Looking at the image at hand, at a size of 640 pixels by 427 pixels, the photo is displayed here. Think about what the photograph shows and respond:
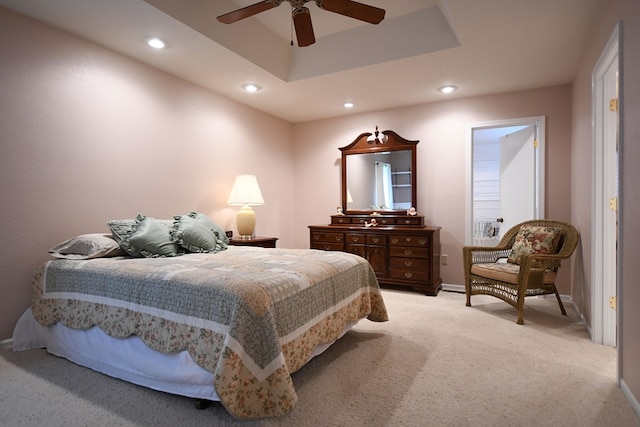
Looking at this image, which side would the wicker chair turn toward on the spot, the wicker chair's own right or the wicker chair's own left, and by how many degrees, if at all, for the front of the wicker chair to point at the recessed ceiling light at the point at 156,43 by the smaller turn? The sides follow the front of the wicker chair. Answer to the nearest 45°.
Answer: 0° — it already faces it

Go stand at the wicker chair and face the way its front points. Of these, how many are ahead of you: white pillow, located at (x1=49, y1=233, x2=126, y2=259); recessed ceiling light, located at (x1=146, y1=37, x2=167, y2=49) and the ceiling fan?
3

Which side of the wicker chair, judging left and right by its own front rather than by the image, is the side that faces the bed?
front

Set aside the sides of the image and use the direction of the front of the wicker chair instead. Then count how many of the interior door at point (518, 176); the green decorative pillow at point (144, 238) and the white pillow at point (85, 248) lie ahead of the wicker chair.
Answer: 2

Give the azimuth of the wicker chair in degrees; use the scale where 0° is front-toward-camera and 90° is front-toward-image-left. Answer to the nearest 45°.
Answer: approximately 45°

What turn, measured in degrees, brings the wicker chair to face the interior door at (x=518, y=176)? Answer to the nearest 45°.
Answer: approximately 135° to its right

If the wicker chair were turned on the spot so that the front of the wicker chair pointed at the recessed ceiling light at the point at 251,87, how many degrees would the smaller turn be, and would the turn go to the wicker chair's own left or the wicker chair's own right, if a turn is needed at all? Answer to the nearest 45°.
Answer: approximately 45° to the wicker chair's own right

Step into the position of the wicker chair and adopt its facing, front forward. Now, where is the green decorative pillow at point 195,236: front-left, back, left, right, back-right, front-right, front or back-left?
front

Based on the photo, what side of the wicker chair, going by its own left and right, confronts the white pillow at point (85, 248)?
front

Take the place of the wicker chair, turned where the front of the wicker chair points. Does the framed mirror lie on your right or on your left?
on your right

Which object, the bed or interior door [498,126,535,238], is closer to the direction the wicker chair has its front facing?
the bed
